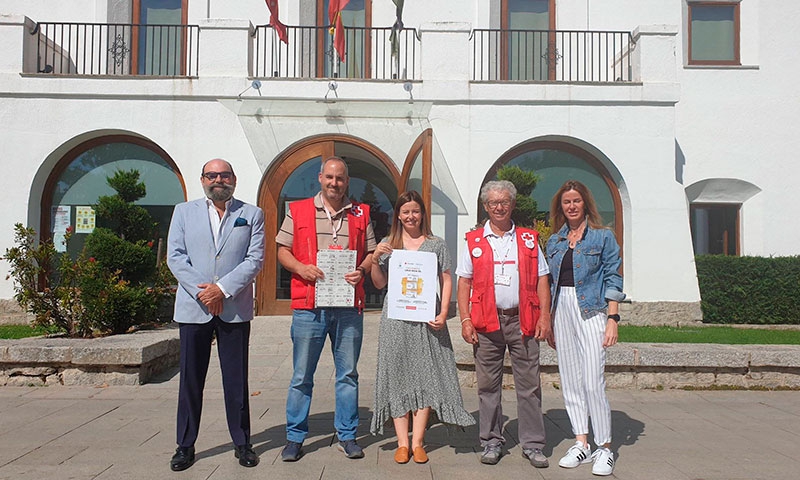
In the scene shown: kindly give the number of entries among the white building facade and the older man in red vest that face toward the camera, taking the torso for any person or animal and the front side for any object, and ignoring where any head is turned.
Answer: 2

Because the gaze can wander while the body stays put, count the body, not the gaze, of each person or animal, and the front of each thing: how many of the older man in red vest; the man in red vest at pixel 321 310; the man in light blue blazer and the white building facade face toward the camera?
4

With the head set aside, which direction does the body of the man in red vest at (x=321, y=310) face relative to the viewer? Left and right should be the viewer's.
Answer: facing the viewer

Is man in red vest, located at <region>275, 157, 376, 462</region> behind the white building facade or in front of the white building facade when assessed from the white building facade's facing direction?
in front

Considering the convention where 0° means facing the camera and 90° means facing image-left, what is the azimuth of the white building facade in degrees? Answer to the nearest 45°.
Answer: approximately 0°

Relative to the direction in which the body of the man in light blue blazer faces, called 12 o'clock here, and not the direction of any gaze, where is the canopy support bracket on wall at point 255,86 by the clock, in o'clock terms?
The canopy support bracket on wall is roughly at 6 o'clock from the man in light blue blazer.

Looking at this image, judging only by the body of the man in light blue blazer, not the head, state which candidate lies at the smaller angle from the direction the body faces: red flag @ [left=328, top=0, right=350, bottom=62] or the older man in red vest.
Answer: the older man in red vest

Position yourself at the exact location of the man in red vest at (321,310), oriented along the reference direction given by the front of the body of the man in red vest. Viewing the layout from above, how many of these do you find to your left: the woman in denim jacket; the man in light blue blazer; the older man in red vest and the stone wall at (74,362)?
2

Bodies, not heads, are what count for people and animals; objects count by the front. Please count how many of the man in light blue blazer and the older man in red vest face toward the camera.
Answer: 2

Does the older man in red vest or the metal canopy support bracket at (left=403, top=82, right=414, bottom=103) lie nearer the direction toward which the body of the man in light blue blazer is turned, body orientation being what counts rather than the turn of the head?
the older man in red vest

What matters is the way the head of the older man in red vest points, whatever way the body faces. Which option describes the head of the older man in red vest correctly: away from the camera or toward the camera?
toward the camera

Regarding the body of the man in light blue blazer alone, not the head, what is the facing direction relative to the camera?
toward the camera

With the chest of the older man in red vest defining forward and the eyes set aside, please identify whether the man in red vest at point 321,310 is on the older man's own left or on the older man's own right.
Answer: on the older man's own right

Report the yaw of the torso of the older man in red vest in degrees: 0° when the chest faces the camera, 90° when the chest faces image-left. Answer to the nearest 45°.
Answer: approximately 0°
